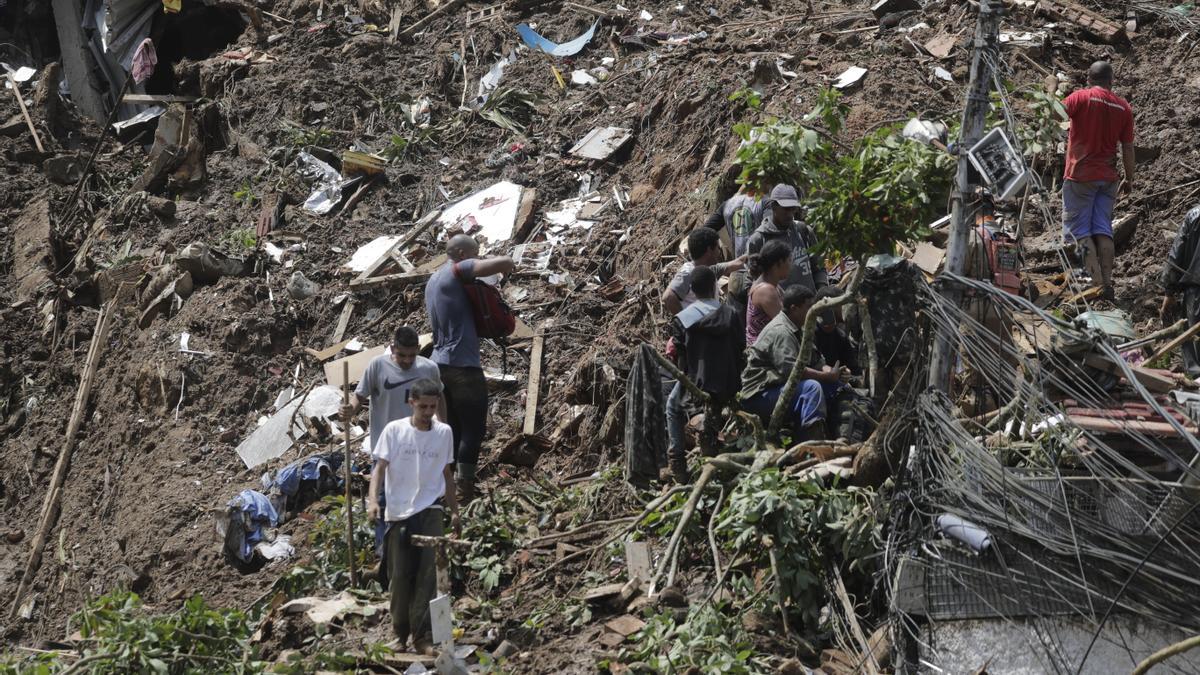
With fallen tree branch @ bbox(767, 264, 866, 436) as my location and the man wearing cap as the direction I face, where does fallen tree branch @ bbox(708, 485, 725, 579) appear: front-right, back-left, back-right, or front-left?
back-left

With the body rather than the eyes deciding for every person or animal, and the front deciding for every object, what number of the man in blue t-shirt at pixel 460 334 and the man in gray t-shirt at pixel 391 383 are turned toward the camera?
1

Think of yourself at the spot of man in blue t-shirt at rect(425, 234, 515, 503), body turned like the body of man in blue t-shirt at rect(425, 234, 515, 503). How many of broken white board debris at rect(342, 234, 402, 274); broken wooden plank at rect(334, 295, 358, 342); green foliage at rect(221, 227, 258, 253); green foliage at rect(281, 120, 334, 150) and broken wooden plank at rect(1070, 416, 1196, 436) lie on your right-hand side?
1

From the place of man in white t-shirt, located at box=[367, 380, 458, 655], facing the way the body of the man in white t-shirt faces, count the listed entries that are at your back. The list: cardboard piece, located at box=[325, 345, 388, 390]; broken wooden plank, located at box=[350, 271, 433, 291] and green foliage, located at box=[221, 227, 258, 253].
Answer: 3

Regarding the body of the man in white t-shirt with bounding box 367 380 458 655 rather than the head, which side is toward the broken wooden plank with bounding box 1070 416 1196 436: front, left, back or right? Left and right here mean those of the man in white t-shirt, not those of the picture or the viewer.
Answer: left

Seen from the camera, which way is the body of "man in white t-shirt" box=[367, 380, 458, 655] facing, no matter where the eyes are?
toward the camera

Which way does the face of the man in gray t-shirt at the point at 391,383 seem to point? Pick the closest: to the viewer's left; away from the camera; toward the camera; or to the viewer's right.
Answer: toward the camera

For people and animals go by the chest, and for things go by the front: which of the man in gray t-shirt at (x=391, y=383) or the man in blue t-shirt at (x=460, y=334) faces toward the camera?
the man in gray t-shirt at (x=391, y=383)

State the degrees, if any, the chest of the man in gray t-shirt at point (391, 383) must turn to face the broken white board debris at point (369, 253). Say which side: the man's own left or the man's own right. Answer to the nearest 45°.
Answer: approximately 180°

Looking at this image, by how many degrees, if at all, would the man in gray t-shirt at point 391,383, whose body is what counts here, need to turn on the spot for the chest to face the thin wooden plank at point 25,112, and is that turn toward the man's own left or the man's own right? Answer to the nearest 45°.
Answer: approximately 180°

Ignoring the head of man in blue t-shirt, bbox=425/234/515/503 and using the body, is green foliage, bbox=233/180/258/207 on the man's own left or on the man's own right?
on the man's own left

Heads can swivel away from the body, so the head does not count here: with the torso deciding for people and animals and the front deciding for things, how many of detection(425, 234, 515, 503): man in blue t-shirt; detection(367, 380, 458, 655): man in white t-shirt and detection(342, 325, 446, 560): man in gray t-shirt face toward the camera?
2

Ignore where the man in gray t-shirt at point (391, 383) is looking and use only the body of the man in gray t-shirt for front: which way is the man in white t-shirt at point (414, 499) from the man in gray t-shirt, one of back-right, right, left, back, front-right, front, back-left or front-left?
front

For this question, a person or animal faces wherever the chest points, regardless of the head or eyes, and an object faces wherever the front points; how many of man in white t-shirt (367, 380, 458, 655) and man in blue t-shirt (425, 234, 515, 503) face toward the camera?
1

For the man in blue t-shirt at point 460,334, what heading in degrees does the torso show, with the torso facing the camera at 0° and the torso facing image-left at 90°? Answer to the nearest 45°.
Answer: approximately 225°

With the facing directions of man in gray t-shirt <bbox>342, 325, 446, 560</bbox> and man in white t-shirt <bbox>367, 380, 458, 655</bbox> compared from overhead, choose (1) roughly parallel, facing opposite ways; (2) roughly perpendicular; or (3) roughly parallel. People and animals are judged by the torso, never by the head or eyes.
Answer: roughly parallel

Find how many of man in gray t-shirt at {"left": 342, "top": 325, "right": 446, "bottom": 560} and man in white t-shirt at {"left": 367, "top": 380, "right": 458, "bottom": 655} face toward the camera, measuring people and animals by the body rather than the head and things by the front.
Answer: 2

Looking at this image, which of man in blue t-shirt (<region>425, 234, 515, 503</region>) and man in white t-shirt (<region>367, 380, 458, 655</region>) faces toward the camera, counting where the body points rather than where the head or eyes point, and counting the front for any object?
the man in white t-shirt
